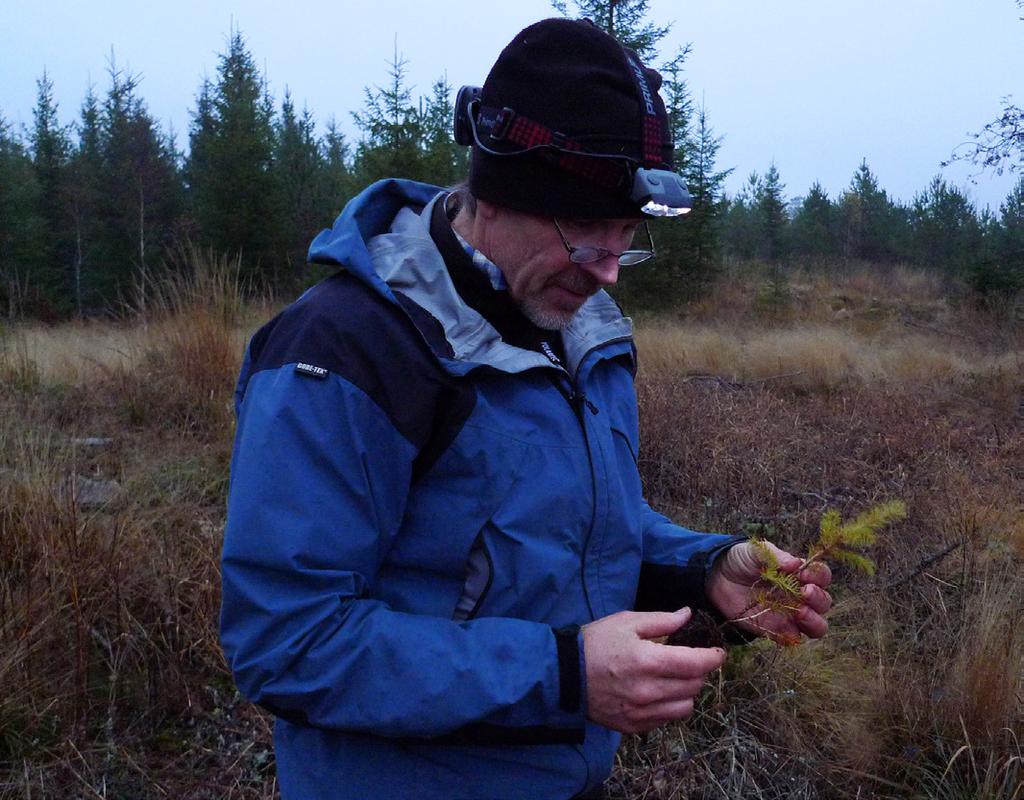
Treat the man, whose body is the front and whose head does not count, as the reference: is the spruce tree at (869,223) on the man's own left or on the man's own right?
on the man's own left

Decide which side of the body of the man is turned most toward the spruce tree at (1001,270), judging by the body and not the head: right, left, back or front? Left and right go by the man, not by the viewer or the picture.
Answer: left

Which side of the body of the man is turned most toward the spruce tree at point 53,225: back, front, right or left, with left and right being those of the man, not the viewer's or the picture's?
back

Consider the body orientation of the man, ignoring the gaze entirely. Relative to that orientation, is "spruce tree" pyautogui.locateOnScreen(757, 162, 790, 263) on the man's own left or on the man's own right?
on the man's own left

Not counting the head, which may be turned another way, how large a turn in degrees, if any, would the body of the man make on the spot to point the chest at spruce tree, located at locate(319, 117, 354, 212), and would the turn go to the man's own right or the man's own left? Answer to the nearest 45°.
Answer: approximately 135° to the man's own left

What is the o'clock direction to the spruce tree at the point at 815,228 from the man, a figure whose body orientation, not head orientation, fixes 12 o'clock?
The spruce tree is roughly at 8 o'clock from the man.

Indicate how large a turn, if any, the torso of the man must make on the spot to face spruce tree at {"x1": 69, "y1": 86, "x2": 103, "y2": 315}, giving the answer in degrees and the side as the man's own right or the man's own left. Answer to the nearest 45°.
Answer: approximately 180°

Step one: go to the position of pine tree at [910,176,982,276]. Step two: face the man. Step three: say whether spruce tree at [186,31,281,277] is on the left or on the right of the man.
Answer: right

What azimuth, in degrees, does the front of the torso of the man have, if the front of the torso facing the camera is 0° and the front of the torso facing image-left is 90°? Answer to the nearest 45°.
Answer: approximately 315°

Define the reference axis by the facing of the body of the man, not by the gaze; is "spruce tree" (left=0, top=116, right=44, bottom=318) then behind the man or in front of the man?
behind
